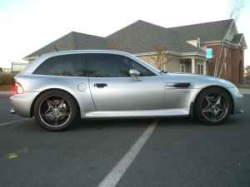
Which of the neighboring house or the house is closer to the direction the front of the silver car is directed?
the house

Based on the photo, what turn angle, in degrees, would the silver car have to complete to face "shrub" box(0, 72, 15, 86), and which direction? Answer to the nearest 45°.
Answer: approximately 135° to its left

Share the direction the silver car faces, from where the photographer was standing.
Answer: facing to the right of the viewer

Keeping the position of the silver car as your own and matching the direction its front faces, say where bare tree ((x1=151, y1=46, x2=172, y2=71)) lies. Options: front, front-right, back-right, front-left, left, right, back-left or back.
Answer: left

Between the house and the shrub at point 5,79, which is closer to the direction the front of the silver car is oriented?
the house

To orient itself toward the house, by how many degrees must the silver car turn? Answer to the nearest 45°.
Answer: approximately 90° to its left

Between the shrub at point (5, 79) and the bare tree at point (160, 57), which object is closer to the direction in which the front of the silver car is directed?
the bare tree

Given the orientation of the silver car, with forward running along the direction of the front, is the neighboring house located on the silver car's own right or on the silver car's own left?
on the silver car's own left

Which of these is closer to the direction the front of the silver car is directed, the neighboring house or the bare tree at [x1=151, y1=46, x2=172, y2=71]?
the bare tree
